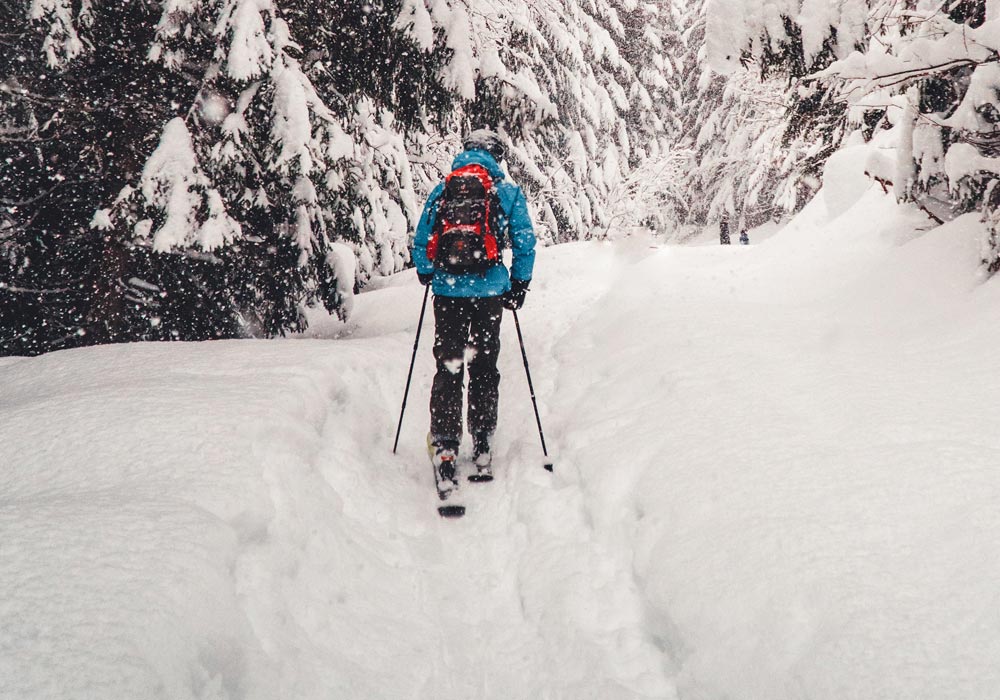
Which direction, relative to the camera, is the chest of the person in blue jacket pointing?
away from the camera

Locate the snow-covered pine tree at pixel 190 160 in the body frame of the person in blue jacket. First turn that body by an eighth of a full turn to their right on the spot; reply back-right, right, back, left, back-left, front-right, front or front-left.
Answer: left

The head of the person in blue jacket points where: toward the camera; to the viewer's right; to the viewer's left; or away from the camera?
away from the camera

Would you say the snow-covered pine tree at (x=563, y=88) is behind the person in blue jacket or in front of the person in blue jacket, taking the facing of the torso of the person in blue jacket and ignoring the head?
in front

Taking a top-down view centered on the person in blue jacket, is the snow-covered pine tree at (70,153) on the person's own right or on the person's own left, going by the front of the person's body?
on the person's own left

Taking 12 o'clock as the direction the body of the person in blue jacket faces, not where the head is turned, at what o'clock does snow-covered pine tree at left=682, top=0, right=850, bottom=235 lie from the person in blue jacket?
The snow-covered pine tree is roughly at 1 o'clock from the person in blue jacket.

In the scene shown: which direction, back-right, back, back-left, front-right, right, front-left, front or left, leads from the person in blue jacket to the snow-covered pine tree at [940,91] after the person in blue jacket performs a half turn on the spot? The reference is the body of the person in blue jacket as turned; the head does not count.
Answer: left
